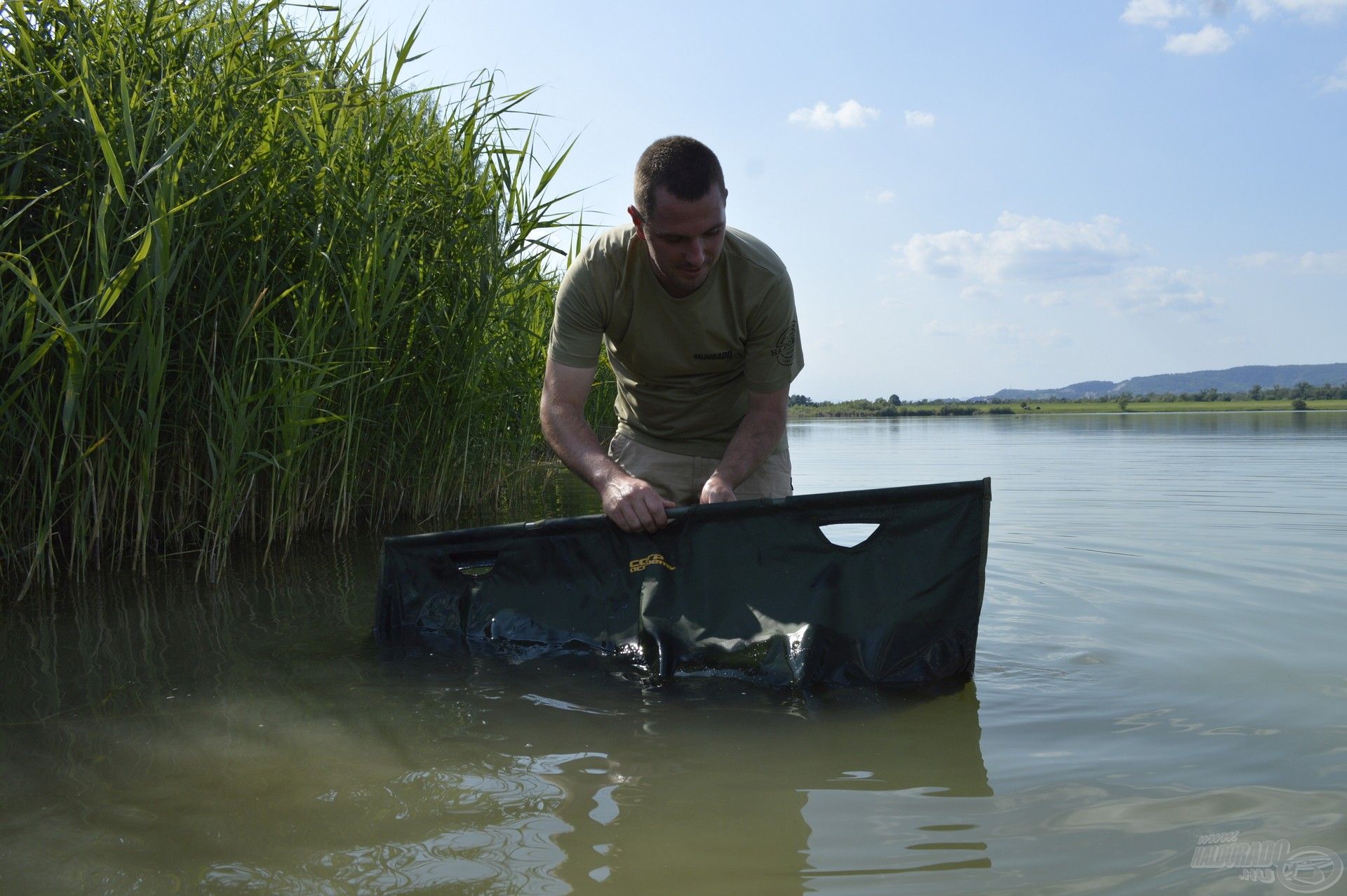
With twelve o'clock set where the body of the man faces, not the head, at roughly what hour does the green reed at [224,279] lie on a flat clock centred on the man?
The green reed is roughly at 4 o'clock from the man.

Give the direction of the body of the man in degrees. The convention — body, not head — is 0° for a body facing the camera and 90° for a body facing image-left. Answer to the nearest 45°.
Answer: approximately 0°
